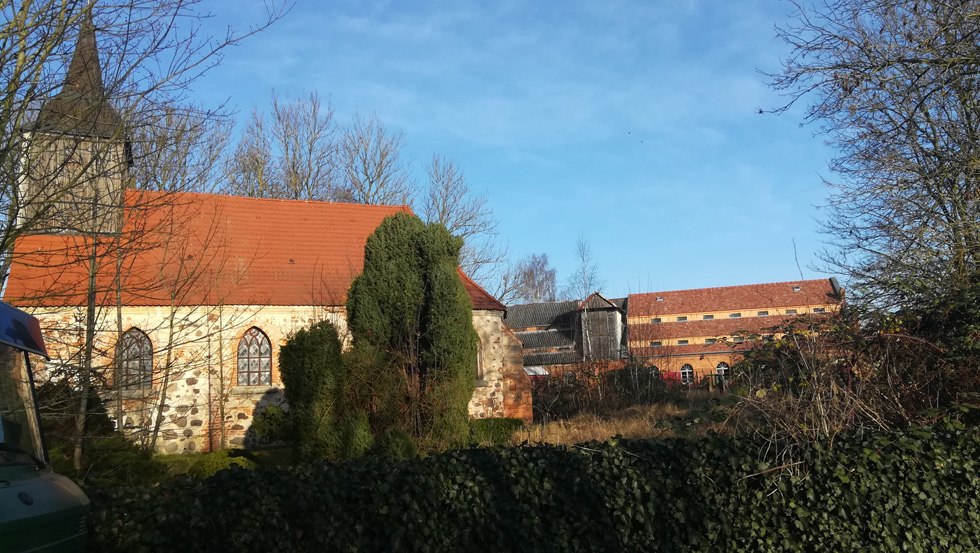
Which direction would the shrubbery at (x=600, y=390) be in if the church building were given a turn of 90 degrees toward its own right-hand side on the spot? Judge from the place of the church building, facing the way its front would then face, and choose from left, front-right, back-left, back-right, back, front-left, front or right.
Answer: right

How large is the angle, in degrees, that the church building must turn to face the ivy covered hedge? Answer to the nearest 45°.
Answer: approximately 90° to its left

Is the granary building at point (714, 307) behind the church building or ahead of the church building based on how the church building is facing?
behind

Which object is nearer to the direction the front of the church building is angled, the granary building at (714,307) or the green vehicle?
the green vehicle

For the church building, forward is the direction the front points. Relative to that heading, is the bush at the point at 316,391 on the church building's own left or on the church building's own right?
on the church building's own left

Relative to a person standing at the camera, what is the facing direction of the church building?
facing to the left of the viewer
